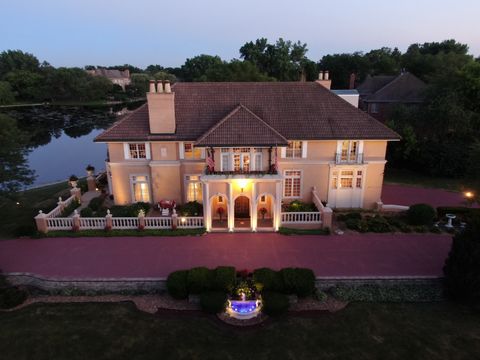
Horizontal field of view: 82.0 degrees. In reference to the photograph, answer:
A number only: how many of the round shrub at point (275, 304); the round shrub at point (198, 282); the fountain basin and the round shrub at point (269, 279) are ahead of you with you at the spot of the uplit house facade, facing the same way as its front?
4

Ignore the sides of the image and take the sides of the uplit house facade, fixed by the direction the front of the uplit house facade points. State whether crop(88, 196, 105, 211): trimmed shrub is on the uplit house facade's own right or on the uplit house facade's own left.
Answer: on the uplit house facade's own right

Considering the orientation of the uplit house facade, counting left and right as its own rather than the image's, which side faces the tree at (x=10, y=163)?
right

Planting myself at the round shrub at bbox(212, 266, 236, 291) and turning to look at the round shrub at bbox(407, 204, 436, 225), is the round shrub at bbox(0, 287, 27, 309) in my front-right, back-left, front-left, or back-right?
back-left

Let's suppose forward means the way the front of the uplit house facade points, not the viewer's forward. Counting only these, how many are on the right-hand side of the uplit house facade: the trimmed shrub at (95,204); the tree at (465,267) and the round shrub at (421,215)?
1

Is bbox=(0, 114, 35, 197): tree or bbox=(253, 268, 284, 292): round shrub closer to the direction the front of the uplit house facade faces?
the round shrub

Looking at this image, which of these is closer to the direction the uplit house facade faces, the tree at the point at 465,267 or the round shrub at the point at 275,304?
the round shrub

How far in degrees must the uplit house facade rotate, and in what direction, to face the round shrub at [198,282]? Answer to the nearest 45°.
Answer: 0° — it already faces it

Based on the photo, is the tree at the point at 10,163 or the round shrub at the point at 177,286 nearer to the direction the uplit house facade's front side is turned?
the round shrub

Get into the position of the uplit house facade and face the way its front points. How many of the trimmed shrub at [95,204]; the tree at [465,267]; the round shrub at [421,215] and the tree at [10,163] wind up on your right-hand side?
2

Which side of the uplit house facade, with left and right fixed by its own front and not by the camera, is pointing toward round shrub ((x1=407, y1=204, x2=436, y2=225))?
left

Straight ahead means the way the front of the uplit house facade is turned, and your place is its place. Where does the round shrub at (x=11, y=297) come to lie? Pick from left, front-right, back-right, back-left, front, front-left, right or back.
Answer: front-right

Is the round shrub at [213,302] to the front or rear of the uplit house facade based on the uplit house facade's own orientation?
to the front

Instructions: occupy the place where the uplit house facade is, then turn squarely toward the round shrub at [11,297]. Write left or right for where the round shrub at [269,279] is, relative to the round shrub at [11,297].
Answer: left

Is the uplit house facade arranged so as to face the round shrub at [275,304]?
yes

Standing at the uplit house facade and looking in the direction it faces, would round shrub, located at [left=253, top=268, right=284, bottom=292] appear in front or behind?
in front
